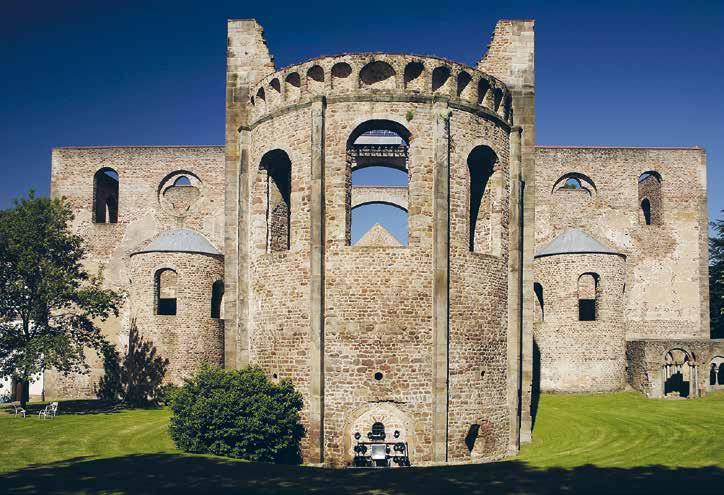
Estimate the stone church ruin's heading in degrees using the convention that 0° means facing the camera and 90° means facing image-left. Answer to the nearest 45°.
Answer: approximately 180°
